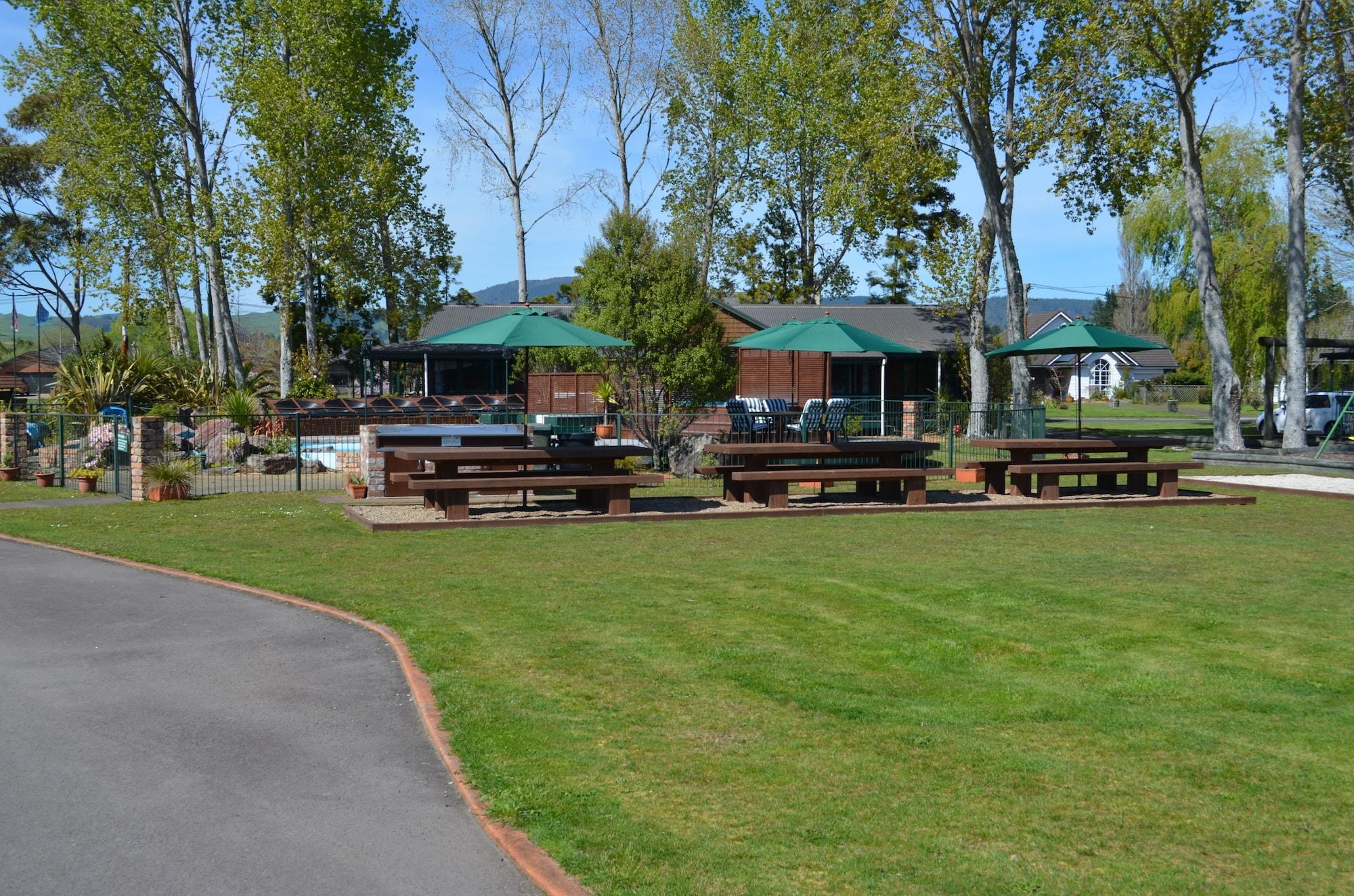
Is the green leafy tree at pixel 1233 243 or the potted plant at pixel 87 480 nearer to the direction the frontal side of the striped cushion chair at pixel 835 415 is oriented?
the potted plant

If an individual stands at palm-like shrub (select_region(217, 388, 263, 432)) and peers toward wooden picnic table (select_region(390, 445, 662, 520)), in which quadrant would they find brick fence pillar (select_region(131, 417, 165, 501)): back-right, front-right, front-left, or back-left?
front-right

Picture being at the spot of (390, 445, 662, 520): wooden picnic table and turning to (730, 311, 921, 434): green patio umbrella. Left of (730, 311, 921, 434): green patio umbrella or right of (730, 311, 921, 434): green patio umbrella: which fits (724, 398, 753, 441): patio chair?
left

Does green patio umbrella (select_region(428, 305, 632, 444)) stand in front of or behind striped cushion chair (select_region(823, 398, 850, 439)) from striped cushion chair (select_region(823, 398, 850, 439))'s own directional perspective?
in front

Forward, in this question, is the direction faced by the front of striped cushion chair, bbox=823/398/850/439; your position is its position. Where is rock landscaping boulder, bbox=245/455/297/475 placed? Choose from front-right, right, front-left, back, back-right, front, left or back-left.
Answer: front-right

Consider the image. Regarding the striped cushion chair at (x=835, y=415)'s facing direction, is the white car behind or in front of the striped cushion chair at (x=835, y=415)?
behind

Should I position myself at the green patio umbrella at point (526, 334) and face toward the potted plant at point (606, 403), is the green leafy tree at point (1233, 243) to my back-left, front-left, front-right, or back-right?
front-right

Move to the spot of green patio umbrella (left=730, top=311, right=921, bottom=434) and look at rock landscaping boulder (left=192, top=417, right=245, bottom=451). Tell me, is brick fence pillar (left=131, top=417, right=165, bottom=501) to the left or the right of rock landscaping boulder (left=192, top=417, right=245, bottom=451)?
left

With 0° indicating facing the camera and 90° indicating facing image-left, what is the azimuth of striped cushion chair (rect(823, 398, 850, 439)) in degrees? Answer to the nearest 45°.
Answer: approximately 45°

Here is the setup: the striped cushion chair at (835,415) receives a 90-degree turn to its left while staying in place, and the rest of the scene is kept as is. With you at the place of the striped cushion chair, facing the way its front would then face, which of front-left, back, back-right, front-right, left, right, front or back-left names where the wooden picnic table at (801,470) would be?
front-right

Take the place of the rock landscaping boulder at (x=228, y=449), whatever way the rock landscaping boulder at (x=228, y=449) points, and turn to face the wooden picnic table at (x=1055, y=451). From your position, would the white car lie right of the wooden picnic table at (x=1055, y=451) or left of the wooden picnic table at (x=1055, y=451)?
left

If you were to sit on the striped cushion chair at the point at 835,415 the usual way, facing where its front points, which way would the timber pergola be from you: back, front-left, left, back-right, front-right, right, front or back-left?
back
